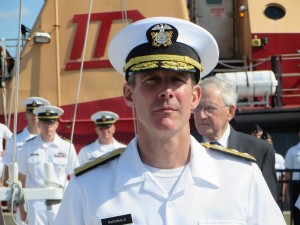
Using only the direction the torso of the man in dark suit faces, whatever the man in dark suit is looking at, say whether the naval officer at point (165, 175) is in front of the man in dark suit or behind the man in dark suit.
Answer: in front

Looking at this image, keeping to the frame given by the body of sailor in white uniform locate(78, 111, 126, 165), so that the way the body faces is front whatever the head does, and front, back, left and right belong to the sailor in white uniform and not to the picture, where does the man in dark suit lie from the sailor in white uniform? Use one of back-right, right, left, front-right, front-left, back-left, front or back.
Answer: front

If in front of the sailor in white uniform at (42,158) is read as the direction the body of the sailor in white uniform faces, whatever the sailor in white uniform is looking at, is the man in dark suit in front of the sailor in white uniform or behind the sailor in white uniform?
in front

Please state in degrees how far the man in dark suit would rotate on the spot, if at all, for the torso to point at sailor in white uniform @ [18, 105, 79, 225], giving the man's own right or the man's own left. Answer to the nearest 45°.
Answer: approximately 90° to the man's own right

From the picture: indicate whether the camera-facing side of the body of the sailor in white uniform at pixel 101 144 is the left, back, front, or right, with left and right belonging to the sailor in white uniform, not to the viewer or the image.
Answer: front

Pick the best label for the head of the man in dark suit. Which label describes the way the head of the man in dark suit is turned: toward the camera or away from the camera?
toward the camera

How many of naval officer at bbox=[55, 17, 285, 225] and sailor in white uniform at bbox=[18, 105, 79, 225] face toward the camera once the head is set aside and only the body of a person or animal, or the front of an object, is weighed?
2

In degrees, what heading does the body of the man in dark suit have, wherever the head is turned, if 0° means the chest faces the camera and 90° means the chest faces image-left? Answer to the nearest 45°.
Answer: approximately 45°

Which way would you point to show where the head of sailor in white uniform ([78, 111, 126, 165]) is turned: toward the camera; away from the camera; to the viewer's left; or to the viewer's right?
toward the camera

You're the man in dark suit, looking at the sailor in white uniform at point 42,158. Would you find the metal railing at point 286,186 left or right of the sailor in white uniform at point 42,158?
right

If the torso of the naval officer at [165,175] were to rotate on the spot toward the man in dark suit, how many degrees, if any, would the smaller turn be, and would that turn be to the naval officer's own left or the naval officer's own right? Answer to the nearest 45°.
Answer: approximately 180°

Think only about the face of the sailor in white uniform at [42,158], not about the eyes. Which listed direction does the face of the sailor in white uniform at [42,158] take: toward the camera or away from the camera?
toward the camera

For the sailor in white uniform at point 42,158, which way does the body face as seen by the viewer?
toward the camera
